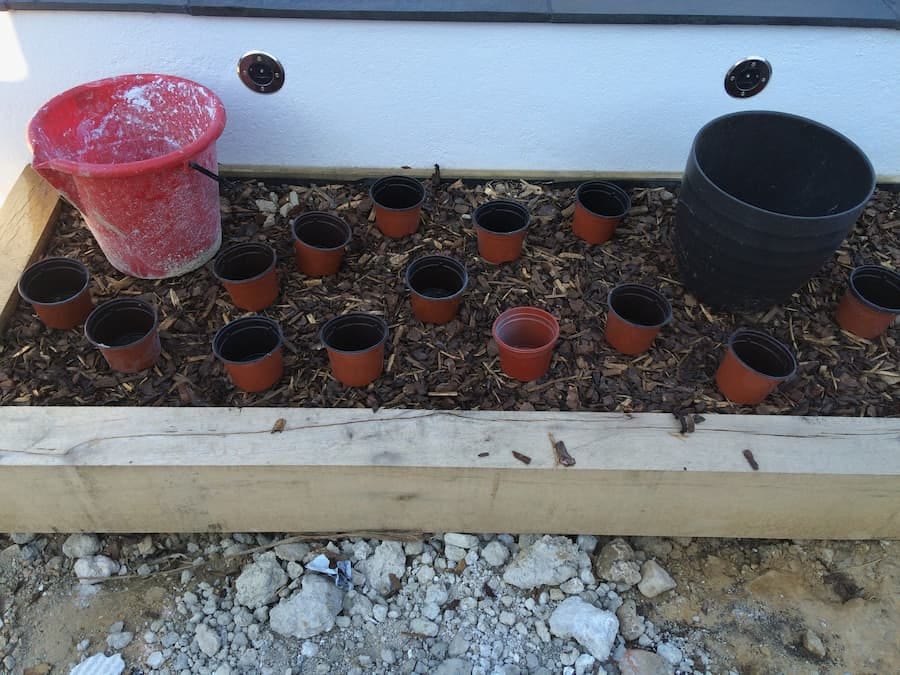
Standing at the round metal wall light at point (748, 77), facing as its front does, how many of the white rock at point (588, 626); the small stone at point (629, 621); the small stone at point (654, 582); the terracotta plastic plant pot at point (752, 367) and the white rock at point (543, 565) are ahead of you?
5

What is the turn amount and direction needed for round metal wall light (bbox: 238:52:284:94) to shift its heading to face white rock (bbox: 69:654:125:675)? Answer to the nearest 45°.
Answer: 0° — it already faces it

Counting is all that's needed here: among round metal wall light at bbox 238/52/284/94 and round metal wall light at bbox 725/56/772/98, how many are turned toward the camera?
2

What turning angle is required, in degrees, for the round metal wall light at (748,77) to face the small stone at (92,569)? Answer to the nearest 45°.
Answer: approximately 45° to its right

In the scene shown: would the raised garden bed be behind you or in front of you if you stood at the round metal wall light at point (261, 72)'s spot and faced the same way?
in front

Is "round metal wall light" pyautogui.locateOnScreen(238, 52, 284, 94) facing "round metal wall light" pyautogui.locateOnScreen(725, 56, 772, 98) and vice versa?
no

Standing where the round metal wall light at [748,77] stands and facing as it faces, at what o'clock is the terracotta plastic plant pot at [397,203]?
The terracotta plastic plant pot is roughly at 2 o'clock from the round metal wall light.

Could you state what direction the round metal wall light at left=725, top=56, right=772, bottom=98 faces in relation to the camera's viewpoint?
facing the viewer

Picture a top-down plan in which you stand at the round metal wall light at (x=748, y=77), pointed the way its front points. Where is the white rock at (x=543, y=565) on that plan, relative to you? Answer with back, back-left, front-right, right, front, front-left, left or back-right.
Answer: front

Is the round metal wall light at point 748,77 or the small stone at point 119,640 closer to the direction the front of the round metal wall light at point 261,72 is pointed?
the small stone

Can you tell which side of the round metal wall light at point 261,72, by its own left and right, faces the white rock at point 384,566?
front

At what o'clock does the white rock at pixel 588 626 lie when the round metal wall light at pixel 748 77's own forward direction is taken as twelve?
The white rock is roughly at 12 o'clock from the round metal wall light.

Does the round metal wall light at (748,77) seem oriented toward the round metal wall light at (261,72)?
no

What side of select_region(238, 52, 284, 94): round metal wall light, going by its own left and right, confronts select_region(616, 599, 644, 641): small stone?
front

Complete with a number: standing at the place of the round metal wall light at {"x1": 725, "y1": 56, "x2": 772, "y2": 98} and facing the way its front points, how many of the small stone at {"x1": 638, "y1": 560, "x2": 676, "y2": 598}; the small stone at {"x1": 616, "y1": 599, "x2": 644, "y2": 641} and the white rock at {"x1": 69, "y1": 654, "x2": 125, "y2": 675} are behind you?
0

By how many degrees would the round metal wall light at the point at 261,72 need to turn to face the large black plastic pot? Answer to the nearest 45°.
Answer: approximately 45° to its left

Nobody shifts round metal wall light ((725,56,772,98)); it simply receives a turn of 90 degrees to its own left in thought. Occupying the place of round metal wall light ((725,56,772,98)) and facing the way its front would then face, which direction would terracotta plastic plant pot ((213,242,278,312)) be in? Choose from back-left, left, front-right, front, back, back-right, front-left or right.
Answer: back-right

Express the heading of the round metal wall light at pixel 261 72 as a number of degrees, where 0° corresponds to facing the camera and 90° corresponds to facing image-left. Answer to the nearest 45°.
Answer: approximately 0°

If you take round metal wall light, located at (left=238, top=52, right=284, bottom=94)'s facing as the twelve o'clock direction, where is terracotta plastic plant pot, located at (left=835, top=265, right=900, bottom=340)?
The terracotta plastic plant pot is roughly at 10 o'clock from the round metal wall light.
